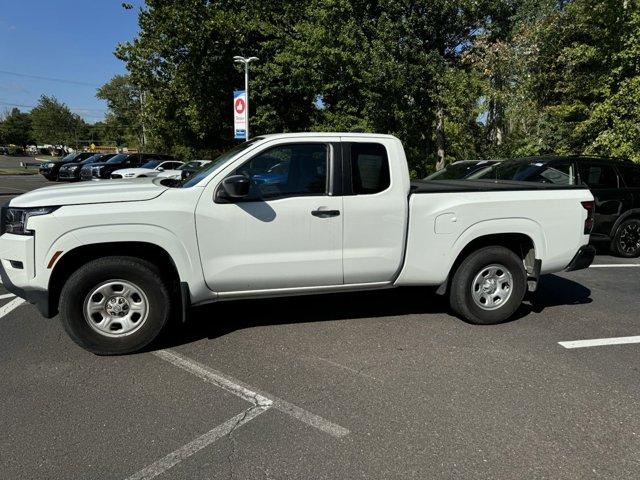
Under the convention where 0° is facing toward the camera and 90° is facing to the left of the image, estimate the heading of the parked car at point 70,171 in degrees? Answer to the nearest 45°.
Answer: approximately 45°

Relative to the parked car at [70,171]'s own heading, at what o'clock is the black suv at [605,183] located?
The black suv is roughly at 10 o'clock from the parked car.

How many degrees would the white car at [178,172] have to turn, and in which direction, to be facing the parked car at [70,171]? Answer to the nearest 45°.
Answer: approximately 135° to its right

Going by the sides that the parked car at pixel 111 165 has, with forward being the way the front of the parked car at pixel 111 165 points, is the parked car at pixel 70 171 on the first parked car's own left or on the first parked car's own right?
on the first parked car's own right

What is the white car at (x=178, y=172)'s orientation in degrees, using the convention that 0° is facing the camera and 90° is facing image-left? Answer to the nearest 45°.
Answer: approximately 45°

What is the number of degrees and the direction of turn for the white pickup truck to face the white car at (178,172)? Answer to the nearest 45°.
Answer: approximately 90° to its right

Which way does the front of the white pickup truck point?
to the viewer's left

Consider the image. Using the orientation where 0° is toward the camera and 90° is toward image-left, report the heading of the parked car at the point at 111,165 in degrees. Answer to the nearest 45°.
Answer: approximately 45°

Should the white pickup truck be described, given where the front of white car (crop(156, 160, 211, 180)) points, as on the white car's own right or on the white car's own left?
on the white car's own left

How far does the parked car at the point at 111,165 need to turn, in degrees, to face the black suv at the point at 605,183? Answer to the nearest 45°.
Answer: approximately 45° to its left
